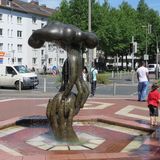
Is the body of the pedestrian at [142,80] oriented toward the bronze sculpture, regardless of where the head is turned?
no
